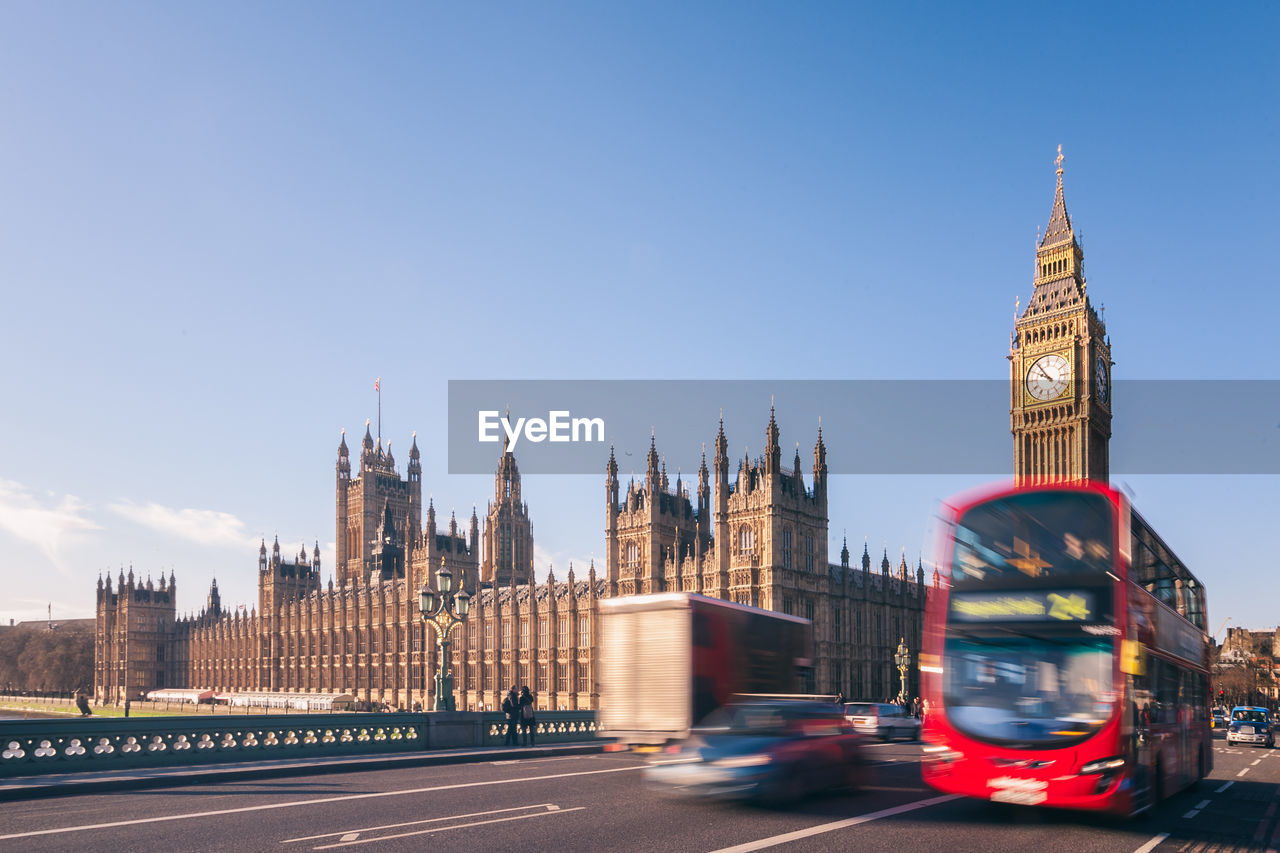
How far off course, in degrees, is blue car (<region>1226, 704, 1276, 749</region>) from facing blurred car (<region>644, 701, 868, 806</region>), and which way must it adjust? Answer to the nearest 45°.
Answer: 0° — it already faces it

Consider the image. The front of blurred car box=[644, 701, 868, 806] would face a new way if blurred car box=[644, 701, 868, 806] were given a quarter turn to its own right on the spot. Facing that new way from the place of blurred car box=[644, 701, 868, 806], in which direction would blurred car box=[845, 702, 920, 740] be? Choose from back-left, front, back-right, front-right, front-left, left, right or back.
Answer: front-right

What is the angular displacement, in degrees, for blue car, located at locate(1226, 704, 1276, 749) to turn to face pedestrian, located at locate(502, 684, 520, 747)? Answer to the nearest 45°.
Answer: approximately 45° to its right

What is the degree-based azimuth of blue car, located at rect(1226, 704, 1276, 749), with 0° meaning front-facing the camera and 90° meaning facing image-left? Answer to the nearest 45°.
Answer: approximately 0°

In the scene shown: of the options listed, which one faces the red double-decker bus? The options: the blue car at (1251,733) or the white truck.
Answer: the blue car

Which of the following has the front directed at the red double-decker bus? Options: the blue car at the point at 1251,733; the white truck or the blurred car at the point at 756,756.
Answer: the blue car at the point at 1251,733

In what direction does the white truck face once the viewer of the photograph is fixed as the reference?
facing away from the viewer and to the right of the viewer

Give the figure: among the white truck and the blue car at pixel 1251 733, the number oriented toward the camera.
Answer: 1

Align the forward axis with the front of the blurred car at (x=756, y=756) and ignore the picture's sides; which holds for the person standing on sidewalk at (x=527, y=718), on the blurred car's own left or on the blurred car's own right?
on the blurred car's own right
